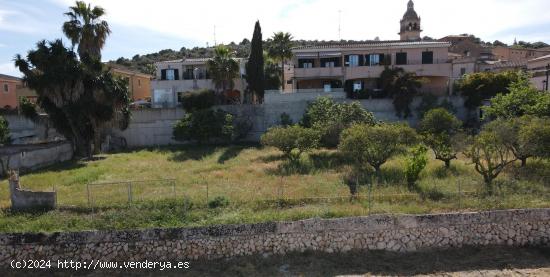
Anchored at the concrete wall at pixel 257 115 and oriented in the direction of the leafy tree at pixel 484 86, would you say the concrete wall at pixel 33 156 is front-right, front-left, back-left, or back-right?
back-right

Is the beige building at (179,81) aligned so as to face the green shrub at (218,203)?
yes

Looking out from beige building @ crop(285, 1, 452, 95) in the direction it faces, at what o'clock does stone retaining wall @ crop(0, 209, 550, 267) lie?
The stone retaining wall is roughly at 12 o'clock from the beige building.

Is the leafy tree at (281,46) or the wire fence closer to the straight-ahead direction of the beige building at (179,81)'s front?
the wire fence

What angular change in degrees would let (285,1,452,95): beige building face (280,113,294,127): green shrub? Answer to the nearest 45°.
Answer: approximately 45° to its right

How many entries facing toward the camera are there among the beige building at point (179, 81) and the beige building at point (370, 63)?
2

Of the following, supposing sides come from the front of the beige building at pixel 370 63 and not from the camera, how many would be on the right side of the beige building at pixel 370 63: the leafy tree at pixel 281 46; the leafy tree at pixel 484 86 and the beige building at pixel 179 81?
2

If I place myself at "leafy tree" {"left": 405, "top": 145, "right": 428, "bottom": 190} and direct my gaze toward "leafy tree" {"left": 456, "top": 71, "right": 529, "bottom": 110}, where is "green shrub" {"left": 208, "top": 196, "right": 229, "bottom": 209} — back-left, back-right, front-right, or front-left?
back-left

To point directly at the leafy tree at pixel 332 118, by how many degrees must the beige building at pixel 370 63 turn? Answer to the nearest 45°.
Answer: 0° — it already faces it

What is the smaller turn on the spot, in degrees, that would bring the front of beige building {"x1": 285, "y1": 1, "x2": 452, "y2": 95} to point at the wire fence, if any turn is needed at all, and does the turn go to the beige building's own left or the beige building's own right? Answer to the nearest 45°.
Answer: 0° — it already faces it

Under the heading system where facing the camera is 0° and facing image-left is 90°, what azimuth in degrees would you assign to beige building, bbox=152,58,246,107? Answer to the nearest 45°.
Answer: approximately 0°
